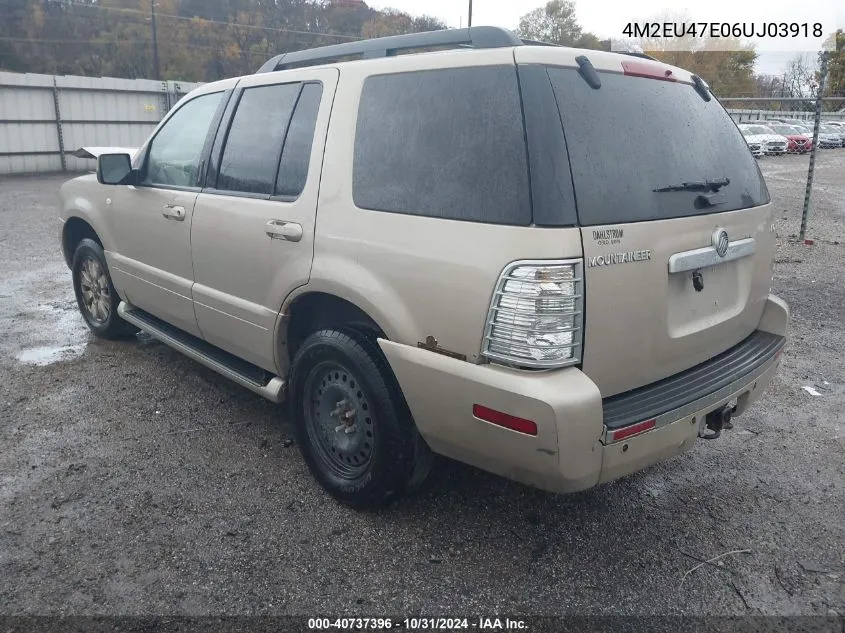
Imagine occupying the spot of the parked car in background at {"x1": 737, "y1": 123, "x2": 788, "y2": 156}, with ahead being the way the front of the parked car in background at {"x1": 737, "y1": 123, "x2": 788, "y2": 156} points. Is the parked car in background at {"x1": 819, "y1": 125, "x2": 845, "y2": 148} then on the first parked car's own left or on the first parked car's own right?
on the first parked car's own left

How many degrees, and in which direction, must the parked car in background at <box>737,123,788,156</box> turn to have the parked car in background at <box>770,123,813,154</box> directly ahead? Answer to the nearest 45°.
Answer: approximately 90° to its left

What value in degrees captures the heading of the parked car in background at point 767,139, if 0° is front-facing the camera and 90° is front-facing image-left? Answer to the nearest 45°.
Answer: approximately 315°
